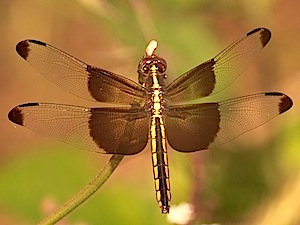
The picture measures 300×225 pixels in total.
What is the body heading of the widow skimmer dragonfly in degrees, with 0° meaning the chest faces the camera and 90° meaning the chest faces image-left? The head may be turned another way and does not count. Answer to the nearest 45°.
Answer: approximately 180°
